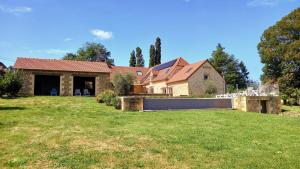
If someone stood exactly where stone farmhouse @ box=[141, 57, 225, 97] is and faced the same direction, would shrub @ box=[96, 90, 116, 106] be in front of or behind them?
in front

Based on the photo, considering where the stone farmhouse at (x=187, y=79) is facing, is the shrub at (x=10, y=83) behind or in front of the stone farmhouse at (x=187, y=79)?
in front

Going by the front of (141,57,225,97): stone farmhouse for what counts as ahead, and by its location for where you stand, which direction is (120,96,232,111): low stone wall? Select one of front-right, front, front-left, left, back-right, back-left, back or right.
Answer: front-left

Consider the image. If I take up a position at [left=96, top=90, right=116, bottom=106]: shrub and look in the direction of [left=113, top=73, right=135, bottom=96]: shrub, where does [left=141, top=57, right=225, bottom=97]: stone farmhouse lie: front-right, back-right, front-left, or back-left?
front-right

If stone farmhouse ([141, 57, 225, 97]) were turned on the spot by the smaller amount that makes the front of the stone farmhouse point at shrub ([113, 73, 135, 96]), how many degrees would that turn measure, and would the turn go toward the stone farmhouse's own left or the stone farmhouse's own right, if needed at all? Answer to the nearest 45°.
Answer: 0° — it already faces it

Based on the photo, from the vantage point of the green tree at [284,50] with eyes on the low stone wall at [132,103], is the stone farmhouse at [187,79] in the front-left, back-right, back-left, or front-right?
front-right

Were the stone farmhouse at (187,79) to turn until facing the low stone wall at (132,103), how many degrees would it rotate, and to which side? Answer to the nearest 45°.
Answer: approximately 45° to its left

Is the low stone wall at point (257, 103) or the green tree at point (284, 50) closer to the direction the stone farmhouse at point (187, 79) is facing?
the low stone wall

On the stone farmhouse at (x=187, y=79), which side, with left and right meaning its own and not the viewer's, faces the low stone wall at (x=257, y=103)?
left

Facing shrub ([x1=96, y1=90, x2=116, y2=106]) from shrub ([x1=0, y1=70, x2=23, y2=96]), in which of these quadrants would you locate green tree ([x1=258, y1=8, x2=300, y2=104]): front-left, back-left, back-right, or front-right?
front-left

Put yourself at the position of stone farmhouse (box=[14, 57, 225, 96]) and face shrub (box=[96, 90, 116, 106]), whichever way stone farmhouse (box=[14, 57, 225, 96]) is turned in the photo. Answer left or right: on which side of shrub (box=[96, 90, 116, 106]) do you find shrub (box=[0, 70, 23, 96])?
right
